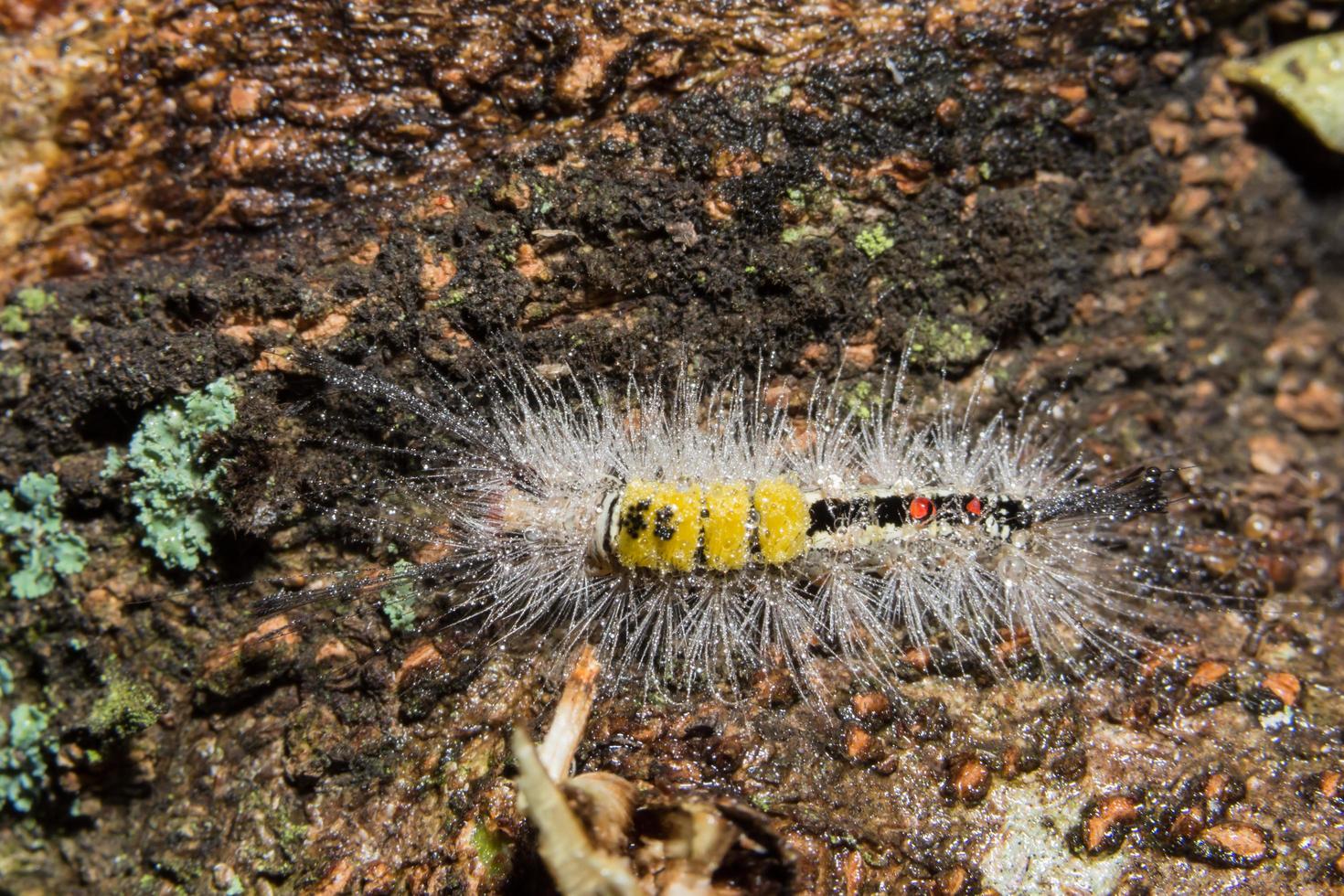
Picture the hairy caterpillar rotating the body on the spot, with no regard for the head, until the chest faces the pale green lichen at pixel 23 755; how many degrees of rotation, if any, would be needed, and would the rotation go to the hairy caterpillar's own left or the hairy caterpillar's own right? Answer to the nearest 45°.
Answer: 0° — it already faces it

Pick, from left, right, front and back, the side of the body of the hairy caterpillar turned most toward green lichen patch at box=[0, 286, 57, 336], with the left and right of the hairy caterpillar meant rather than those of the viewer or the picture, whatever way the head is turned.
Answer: front

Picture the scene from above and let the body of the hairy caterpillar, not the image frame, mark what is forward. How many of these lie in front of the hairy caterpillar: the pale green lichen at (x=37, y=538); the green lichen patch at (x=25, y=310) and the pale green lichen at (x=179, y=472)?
3

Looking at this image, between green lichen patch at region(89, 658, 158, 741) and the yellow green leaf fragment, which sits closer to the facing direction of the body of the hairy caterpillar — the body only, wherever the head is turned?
the green lichen patch

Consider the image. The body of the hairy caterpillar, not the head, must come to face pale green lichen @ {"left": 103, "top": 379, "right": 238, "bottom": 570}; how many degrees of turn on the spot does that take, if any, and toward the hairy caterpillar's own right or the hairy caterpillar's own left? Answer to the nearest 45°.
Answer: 0° — it already faces it

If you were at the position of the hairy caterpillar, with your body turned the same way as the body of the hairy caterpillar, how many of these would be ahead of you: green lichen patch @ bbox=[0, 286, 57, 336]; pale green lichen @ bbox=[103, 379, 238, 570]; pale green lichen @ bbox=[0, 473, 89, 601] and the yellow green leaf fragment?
3

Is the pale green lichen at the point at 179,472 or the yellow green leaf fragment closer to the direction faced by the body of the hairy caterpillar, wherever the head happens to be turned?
the pale green lichen

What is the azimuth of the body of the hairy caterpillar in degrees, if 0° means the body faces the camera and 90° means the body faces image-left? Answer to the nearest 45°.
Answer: approximately 90°

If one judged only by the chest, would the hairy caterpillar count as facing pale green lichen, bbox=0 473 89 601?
yes

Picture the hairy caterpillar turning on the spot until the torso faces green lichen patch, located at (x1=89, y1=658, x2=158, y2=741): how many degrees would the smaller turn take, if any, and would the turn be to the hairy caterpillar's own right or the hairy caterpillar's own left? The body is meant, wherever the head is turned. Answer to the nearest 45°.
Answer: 0° — it already faces it

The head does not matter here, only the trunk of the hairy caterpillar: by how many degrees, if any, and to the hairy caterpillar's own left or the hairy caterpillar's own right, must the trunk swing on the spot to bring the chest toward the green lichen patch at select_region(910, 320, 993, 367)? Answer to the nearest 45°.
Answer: approximately 135° to the hairy caterpillar's own right
